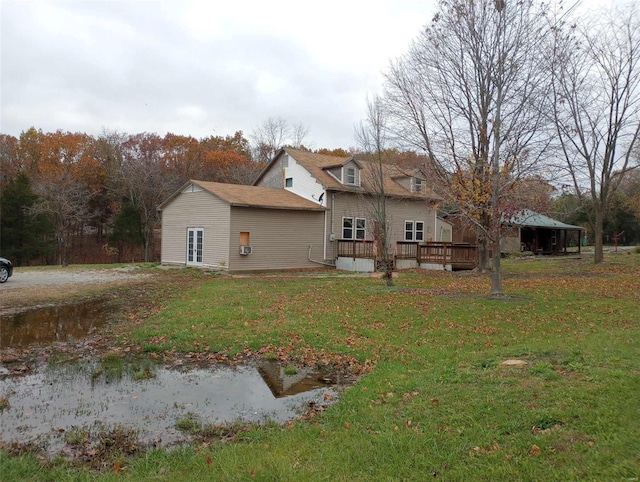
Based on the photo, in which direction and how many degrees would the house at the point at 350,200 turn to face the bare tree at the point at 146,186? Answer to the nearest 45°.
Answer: approximately 180°

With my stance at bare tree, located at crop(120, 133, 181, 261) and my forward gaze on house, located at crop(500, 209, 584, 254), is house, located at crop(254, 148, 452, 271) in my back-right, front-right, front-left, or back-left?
front-right

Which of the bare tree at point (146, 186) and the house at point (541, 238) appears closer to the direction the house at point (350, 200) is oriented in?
the house

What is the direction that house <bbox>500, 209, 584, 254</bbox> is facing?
toward the camera

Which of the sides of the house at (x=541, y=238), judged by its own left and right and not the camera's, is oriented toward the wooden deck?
front

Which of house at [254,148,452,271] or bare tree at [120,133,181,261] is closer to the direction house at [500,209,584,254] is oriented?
the house

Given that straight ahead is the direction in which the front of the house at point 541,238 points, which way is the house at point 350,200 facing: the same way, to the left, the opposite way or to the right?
the same way

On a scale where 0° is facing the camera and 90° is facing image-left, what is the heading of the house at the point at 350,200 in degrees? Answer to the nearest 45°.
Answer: approximately 315°

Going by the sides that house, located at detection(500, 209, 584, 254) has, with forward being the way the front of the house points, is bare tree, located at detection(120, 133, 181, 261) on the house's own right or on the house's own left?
on the house's own right

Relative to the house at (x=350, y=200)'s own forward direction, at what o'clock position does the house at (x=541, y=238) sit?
the house at (x=541, y=238) is roughly at 9 o'clock from the house at (x=350, y=200).
